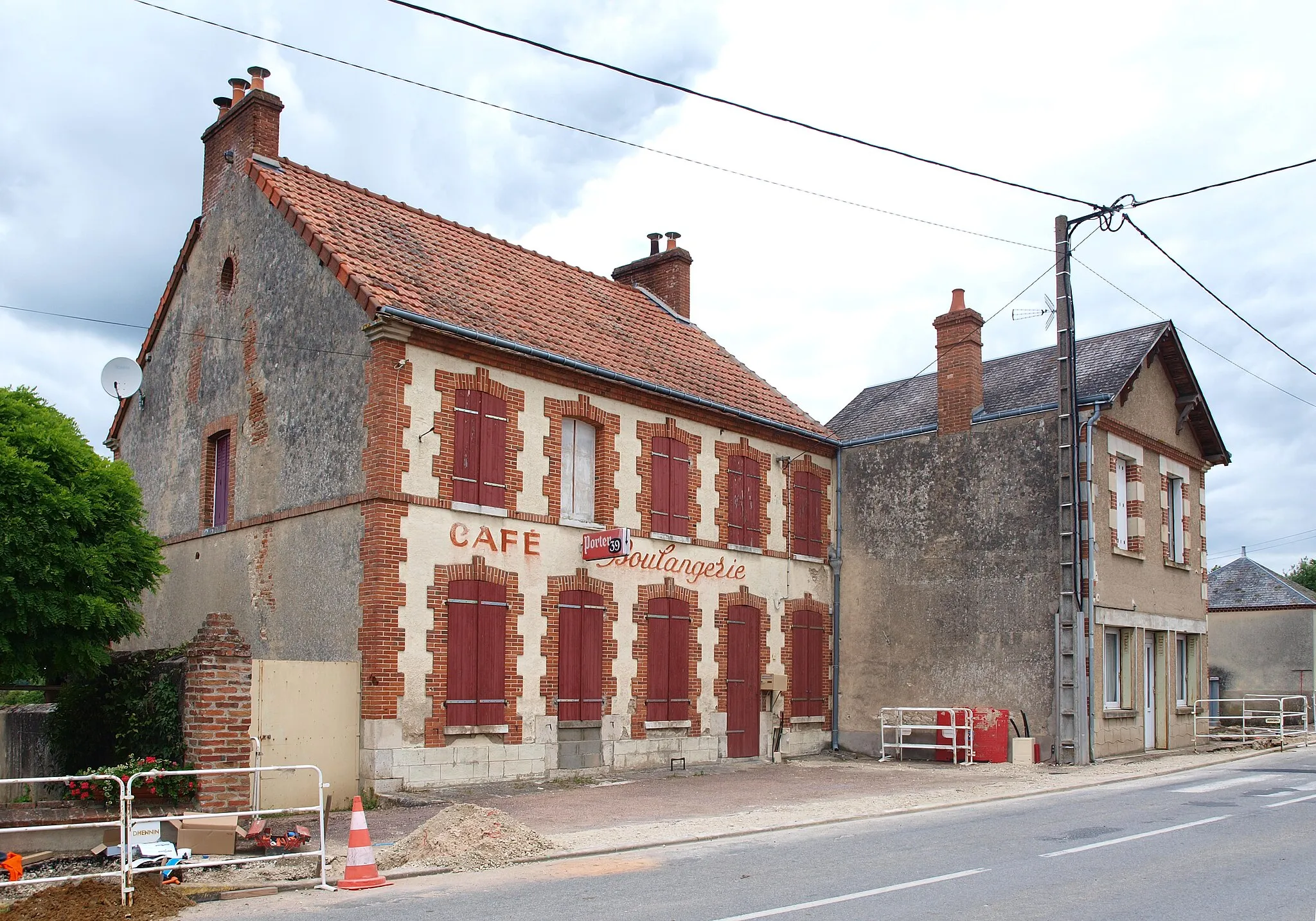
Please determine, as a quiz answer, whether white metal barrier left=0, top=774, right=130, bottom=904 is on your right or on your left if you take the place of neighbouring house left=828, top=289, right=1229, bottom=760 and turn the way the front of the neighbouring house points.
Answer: on your right

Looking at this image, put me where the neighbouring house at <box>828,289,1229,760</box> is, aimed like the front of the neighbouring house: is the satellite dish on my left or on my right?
on my right

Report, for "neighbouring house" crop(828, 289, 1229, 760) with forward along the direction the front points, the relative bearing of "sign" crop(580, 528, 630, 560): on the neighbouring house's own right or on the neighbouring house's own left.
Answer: on the neighbouring house's own right

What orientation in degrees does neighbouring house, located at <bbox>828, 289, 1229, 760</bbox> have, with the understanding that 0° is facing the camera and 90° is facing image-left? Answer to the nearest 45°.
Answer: approximately 315°

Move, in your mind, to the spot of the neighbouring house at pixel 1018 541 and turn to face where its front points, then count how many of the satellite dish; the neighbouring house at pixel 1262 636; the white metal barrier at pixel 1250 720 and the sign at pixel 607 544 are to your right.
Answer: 2

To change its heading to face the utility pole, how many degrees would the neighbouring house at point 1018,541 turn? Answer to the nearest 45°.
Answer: approximately 45° to its right

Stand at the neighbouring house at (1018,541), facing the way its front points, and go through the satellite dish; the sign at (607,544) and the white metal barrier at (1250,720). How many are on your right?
2

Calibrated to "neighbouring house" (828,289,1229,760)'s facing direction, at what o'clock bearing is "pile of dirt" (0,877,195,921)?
The pile of dirt is roughly at 2 o'clock from the neighbouring house.

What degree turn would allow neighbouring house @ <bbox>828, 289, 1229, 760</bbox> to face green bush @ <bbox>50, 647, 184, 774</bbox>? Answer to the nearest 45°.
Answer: approximately 90° to its right
